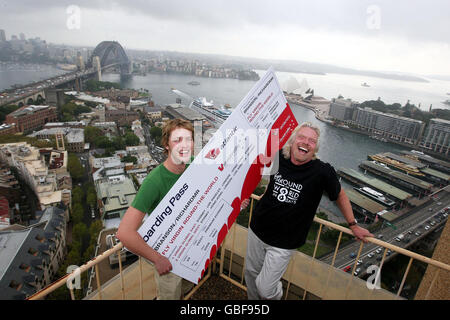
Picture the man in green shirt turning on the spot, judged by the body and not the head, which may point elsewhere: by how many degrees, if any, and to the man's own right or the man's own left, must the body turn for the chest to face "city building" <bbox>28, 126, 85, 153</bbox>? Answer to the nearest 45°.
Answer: approximately 135° to the man's own left

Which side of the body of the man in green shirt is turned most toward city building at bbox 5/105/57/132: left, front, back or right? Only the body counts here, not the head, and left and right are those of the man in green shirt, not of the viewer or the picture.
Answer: back

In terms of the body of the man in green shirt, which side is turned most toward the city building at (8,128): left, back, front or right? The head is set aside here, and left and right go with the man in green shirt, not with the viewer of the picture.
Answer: back

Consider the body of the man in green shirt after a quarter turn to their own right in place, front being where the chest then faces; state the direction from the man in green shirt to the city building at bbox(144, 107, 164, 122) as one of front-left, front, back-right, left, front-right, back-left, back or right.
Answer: back-right

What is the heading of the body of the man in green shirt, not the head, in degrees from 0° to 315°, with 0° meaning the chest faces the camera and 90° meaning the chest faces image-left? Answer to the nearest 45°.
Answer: approximately 315°

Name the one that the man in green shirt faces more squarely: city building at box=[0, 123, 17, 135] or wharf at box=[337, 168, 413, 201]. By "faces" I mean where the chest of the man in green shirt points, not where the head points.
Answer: the wharf

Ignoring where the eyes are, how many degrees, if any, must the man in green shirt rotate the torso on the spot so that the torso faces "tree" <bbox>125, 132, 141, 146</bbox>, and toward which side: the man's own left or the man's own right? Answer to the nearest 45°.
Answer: approximately 135° to the man's own left

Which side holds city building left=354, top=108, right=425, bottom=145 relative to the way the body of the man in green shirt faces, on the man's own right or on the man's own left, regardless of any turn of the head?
on the man's own left
